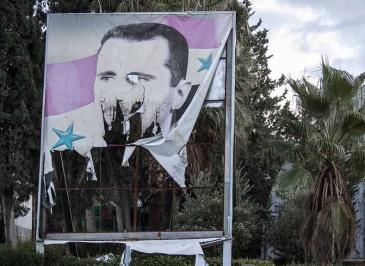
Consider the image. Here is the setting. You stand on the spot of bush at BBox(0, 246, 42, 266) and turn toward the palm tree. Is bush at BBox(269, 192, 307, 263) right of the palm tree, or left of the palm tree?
left

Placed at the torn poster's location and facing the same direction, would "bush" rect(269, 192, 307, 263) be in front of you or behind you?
behind

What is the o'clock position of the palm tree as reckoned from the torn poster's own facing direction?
The palm tree is roughly at 8 o'clock from the torn poster.

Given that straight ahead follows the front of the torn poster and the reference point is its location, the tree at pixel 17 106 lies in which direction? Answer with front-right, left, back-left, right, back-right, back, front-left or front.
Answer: back-right

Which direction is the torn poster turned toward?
toward the camera

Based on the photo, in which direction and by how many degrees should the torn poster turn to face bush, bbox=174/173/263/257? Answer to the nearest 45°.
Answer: approximately 180°
